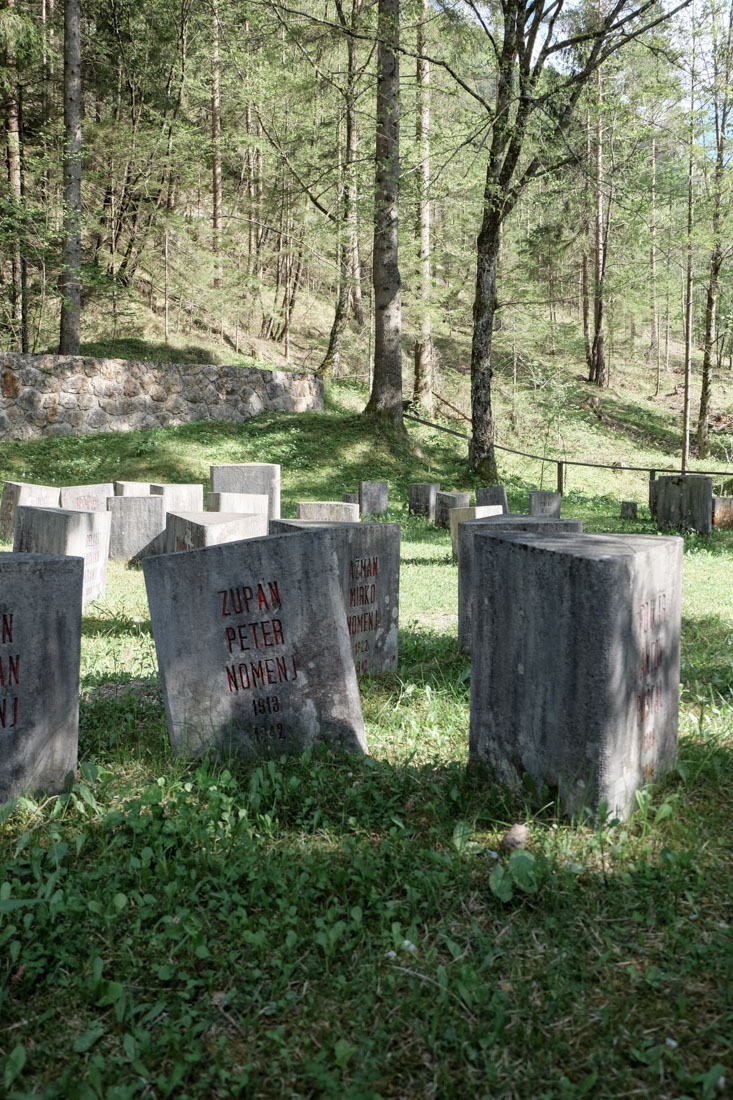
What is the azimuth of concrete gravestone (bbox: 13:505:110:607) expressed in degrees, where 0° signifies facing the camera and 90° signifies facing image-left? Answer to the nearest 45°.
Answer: approximately 315°

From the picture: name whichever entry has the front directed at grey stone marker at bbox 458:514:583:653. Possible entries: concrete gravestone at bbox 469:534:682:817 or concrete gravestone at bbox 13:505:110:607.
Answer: concrete gravestone at bbox 13:505:110:607

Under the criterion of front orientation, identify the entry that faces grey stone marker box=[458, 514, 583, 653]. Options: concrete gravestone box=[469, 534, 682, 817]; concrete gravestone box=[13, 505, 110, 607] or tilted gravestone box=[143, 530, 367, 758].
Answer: concrete gravestone box=[13, 505, 110, 607]

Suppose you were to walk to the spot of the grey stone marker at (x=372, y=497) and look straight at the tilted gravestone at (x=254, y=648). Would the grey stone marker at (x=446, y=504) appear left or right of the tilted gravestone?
left

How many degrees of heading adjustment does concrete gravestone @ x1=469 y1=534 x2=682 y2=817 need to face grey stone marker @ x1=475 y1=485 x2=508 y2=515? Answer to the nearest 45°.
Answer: approximately 135° to its left

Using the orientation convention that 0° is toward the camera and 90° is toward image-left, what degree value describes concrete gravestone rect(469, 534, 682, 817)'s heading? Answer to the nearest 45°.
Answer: approximately 315°

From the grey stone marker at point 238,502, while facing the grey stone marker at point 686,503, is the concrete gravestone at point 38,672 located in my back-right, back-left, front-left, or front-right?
back-right

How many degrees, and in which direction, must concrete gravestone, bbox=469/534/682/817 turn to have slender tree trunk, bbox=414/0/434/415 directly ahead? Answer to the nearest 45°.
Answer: approximately 135° to its left

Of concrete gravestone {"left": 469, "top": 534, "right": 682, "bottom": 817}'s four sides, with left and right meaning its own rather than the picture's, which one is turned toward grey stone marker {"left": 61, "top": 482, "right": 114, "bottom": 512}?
back
